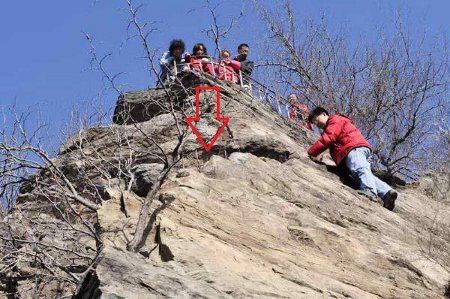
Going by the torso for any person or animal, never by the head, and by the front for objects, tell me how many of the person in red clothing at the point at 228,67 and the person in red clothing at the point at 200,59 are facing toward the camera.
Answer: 2

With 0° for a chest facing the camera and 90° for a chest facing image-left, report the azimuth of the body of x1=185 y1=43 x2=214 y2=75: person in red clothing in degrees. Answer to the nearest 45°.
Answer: approximately 0°

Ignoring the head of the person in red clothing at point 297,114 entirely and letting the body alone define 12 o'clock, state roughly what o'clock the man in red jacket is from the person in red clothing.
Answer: The man in red jacket is roughly at 10 o'clock from the person in red clothing.

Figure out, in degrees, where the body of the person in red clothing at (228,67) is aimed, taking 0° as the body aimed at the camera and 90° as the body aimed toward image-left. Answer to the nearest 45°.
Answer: approximately 0°
